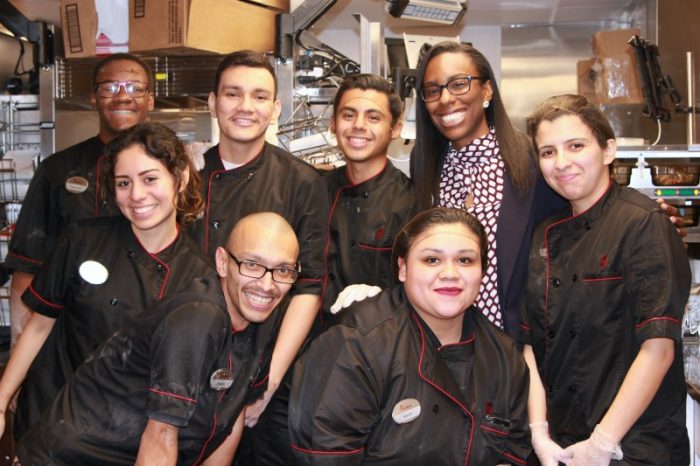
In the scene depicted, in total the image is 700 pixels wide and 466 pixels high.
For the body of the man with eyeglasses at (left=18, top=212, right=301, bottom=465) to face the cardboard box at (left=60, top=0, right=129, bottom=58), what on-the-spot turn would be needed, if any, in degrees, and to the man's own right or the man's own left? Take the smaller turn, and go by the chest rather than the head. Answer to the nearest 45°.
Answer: approximately 135° to the man's own left

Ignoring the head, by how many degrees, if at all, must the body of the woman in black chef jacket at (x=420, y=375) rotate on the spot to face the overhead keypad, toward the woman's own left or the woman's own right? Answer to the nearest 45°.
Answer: approximately 135° to the woman's own left

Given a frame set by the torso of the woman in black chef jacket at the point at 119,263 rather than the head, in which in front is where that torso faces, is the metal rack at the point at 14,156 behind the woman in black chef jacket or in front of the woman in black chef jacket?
behind

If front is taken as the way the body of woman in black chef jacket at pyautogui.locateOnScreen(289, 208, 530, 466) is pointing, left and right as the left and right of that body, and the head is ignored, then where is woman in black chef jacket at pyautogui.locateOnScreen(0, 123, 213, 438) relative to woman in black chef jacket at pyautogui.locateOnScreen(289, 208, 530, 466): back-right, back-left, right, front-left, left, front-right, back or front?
back-right

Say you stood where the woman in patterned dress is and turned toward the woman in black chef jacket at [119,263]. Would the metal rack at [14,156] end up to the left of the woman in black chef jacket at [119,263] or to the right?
right

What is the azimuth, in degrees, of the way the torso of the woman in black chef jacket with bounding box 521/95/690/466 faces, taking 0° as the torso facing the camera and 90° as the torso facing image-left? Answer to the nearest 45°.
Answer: approximately 45°

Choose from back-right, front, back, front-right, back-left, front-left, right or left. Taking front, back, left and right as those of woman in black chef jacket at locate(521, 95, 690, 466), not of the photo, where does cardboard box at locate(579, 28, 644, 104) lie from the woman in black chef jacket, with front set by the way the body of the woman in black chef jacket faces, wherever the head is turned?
back-right

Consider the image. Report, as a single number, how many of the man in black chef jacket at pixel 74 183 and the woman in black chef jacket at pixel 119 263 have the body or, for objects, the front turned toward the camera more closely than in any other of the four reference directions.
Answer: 2
